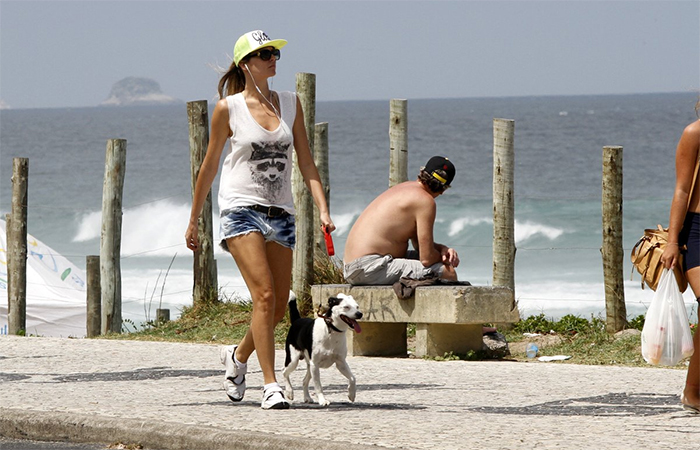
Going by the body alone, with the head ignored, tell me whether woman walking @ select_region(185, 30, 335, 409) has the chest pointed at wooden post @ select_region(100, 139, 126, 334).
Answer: no

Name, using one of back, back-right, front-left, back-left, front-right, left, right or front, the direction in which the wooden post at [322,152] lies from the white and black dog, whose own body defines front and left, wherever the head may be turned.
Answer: back-left

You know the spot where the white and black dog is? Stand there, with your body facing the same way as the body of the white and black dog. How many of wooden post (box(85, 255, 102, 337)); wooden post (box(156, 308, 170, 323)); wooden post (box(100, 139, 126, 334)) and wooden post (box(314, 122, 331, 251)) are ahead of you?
0

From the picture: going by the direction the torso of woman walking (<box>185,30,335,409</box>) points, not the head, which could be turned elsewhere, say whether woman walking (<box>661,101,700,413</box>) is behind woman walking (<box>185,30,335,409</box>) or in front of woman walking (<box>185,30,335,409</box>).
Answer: in front

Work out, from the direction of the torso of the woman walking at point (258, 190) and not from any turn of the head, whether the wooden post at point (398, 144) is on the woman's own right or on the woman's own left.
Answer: on the woman's own left

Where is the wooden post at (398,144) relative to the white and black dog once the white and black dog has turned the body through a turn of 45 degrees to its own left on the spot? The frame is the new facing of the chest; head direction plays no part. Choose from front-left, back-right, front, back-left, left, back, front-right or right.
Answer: left

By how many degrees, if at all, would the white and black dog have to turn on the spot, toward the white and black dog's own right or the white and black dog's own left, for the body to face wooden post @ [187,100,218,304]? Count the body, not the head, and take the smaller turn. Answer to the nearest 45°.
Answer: approximately 135° to the white and black dog's own left

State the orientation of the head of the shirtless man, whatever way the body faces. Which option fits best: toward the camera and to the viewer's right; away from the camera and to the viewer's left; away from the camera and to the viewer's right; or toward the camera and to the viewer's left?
away from the camera and to the viewer's right

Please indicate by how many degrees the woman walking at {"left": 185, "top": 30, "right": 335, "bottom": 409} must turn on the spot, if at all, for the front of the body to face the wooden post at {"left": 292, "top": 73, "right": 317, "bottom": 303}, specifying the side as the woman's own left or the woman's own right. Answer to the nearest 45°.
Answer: approximately 135° to the woman's own left

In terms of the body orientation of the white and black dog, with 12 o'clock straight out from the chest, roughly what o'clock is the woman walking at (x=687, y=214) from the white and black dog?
The woman walking is roughly at 11 o'clock from the white and black dog.

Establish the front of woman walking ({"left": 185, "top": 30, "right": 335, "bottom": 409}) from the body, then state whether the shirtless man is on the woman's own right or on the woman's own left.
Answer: on the woman's own left

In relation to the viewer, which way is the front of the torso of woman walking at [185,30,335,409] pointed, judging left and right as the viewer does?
facing the viewer and to the right of the viewer

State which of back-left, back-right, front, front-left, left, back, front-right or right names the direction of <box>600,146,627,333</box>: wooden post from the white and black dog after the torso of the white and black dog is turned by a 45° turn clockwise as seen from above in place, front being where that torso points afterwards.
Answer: back-left
